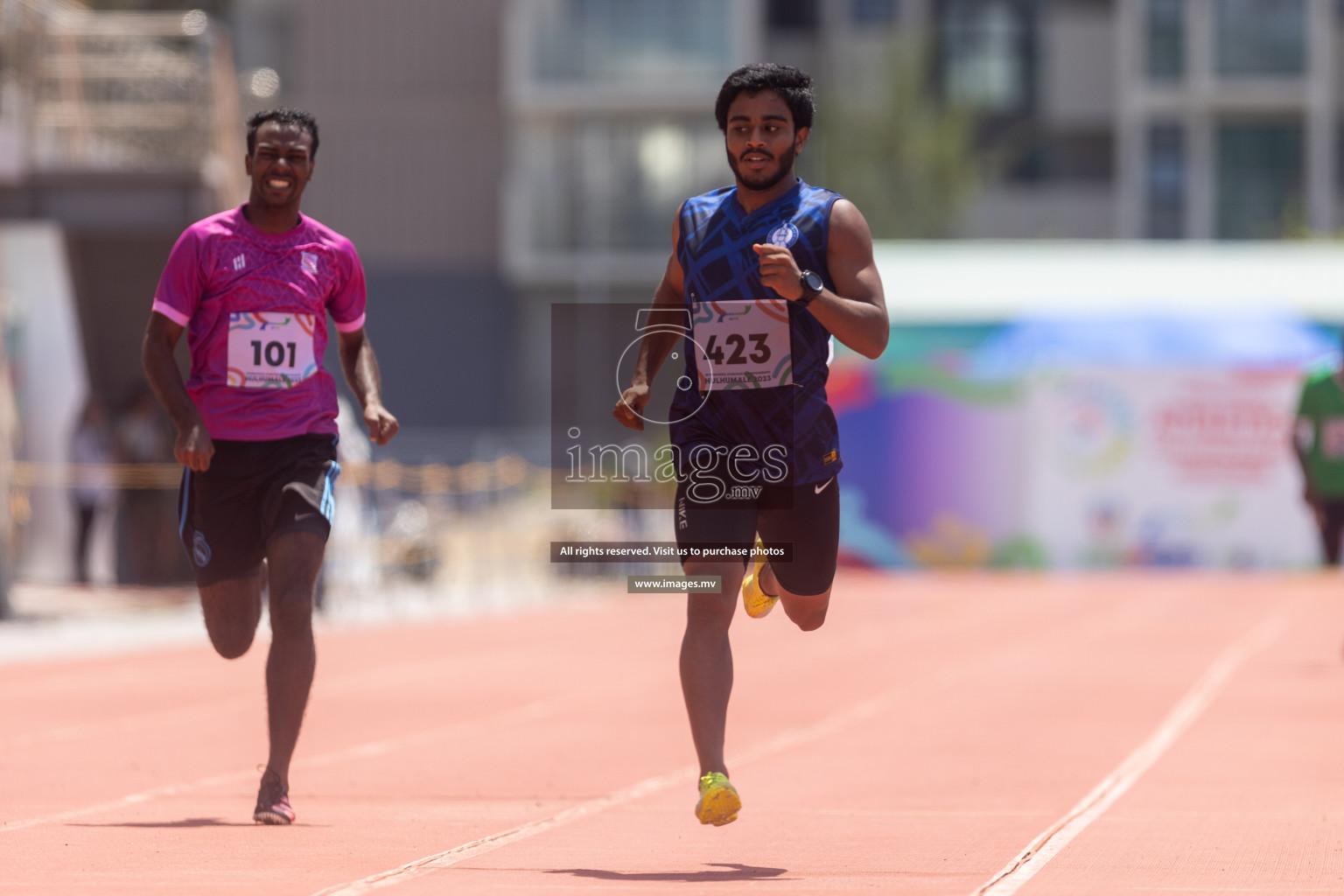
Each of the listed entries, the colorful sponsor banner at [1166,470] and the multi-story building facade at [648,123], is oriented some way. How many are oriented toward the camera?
2

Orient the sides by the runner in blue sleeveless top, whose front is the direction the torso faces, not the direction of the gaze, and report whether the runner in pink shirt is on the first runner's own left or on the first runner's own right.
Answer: on the first runner's own right

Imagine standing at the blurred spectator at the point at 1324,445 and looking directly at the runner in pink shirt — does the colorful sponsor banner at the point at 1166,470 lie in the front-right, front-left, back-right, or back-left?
back-right

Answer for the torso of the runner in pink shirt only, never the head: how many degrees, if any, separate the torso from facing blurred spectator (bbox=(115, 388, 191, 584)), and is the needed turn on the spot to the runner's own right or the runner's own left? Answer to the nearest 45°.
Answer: approximately 180°

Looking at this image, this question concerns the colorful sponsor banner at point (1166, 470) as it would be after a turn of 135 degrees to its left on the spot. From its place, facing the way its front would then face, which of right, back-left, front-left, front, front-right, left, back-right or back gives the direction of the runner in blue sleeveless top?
back-right

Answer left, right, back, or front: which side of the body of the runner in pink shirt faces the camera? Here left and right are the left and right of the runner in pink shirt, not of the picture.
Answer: front

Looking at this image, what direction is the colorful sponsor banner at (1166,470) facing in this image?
toward the camera

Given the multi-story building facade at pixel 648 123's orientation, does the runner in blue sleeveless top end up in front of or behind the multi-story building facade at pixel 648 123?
in front

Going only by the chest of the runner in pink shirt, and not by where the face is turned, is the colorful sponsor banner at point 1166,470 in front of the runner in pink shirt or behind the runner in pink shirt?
behind

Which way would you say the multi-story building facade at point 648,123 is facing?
toward the camera

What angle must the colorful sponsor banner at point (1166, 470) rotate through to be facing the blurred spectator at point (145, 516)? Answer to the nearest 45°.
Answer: approximately 45° to its right

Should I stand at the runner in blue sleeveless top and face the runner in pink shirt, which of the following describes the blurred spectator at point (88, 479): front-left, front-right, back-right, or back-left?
front-right

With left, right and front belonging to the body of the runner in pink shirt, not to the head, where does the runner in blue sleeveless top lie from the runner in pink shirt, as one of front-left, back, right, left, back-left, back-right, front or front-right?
front-left

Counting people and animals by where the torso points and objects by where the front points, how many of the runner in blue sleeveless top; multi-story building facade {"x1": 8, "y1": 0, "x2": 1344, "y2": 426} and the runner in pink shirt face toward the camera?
3

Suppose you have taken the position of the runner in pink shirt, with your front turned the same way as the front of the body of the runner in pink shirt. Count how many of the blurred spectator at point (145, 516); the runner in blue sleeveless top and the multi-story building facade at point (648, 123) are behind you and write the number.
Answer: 2

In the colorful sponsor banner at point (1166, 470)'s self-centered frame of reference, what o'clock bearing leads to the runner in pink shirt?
The runner in pink shirt is roughly at 12 o'clock from the colorful sponsor banner.
